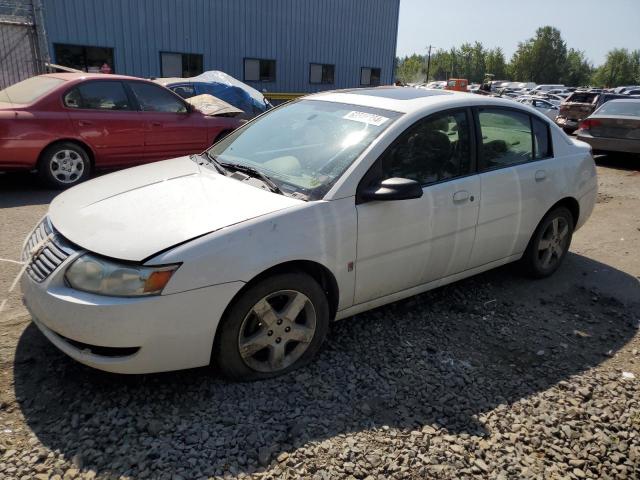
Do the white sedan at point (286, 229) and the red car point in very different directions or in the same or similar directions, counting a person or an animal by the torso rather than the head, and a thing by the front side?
very different directions

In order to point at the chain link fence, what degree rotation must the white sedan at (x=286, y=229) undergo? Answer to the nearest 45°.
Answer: approximately 90° to its right

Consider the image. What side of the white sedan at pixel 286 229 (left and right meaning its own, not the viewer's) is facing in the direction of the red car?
right

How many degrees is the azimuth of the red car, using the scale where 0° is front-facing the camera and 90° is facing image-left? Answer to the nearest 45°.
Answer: approximately 225°

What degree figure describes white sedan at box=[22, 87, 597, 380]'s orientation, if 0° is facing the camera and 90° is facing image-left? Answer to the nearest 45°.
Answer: approximately 45°
